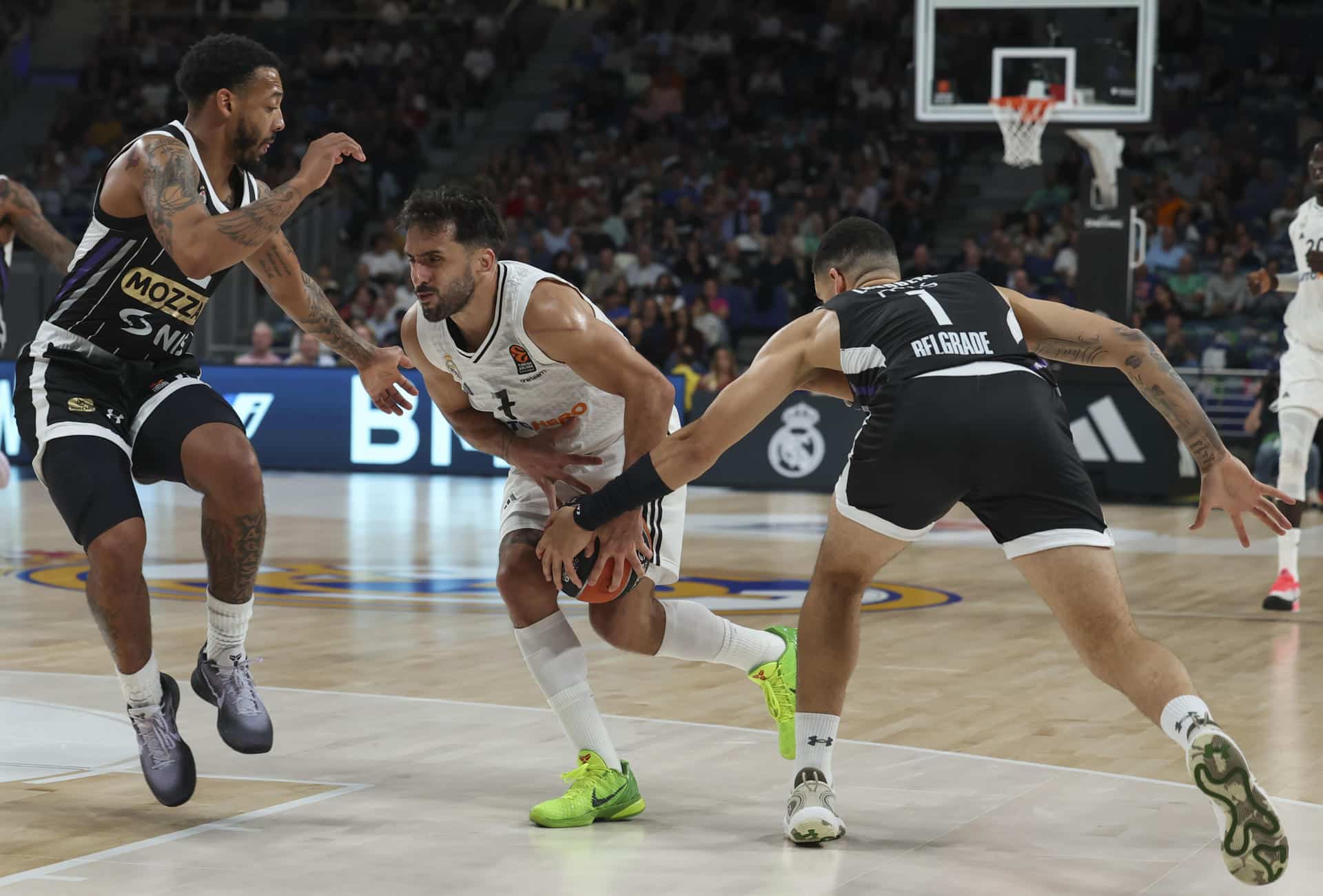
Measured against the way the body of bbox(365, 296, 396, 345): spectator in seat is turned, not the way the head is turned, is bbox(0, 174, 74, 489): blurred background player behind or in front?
in front

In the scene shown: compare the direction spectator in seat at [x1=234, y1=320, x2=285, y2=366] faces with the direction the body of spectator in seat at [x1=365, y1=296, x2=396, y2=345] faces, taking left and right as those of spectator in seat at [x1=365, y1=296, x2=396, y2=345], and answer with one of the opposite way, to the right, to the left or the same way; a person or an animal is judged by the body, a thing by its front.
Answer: the same way

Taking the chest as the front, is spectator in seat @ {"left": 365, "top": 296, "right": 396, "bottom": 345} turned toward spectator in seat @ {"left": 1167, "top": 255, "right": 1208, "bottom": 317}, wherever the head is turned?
no

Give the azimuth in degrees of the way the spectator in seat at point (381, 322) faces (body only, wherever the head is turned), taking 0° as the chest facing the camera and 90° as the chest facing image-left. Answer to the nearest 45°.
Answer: approximately 0°

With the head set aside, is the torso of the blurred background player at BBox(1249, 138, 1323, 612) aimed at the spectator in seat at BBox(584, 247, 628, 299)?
no

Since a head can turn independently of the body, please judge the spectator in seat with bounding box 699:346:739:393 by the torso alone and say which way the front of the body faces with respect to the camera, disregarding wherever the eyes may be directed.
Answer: toward the camera

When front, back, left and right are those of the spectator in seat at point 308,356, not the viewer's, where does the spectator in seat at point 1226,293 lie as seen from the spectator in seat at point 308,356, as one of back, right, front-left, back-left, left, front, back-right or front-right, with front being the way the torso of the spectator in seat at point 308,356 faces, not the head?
left

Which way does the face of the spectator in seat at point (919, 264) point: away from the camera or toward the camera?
toward the camera

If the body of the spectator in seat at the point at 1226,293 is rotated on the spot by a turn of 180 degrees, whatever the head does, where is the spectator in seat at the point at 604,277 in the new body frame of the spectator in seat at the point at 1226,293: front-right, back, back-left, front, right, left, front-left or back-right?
left

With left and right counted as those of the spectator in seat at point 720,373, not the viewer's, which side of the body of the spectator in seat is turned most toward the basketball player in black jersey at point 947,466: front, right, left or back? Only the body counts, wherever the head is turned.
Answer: front

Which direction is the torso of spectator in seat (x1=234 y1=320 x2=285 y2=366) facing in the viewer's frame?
toward the camera

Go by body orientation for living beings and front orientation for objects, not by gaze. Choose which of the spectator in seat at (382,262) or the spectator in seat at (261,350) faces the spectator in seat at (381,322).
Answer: the spectator in seat at (382,262)

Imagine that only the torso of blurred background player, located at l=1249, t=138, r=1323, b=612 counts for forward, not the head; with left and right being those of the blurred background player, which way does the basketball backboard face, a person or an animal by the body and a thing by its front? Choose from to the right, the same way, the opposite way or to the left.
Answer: the same way

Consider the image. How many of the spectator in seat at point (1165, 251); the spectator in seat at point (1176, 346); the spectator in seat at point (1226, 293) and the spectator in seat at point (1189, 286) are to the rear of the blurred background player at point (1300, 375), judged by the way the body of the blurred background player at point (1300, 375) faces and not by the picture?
4

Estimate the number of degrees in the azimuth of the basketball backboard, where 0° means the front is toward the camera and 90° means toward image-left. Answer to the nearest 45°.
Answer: approximately 0°

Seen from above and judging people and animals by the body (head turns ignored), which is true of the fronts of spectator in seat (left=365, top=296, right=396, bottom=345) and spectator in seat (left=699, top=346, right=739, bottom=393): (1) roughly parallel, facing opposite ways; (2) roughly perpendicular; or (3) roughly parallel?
roughly parallel

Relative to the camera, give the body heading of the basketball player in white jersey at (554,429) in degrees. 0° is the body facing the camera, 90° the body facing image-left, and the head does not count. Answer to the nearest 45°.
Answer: approximately 45°

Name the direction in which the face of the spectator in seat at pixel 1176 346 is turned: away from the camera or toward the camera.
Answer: toward the camera

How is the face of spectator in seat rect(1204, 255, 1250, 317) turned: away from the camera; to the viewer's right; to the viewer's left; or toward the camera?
toward the camera

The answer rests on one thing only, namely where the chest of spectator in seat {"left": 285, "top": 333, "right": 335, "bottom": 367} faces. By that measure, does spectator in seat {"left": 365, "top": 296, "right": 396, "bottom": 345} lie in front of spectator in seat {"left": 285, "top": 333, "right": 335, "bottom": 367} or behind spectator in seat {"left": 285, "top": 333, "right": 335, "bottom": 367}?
behind
